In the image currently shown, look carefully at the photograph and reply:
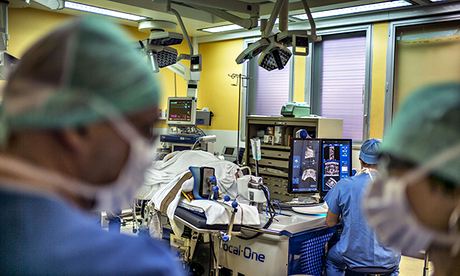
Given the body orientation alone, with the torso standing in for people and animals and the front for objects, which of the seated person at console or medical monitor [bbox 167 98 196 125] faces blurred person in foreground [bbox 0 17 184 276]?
the medical monitor

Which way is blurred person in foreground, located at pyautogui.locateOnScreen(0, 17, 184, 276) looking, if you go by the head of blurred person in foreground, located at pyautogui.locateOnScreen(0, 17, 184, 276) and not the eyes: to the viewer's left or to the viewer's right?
to the viewer's right

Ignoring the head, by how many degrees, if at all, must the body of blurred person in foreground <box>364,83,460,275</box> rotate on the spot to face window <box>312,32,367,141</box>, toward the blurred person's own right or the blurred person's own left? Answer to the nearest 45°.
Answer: approximately 90° to the blurred person's own right

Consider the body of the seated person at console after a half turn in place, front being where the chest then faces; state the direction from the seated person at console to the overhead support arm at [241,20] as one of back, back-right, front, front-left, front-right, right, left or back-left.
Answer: back-right

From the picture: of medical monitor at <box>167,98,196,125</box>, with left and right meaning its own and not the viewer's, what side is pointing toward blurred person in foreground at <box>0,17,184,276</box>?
front

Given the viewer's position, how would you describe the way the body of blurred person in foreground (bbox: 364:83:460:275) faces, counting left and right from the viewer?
facing to the left of the viewer

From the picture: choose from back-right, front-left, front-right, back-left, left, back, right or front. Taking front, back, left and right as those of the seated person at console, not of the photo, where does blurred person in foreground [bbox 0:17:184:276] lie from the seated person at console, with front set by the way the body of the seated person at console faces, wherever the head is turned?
back

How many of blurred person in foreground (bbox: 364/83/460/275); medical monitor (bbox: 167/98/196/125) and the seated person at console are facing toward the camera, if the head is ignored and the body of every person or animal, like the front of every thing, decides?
1

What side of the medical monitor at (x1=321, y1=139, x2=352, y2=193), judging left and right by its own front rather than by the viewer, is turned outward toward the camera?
front

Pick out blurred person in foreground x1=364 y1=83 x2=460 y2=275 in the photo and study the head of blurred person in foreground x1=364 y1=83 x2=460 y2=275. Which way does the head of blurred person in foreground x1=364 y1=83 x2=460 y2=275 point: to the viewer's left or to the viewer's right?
to the viewer's left

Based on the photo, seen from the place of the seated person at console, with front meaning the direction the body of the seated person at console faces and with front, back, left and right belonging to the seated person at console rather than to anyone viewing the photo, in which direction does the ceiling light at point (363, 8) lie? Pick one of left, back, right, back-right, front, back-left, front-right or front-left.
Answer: front

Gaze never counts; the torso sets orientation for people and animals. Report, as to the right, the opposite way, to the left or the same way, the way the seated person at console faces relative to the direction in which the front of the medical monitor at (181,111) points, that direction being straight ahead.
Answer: the opposite way

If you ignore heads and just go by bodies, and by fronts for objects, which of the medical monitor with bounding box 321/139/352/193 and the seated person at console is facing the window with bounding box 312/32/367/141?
the seated person at console

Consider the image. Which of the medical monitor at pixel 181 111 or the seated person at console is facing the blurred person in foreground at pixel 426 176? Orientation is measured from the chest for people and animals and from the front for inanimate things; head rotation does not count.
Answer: the medical monitor

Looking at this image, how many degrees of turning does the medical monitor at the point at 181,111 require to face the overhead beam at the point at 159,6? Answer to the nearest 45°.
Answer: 0° — it already faces it

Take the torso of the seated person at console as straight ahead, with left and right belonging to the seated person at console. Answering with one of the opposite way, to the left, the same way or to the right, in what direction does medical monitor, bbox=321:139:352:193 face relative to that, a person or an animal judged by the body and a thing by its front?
the opposite way

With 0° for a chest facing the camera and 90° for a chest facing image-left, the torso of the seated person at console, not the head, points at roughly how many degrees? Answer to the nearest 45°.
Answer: approximately 180°

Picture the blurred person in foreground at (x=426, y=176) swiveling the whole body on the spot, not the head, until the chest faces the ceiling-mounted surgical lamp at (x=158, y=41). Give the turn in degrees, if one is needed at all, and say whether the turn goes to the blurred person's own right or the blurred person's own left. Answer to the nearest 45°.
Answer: approximately 45° to the blurred person's own right
